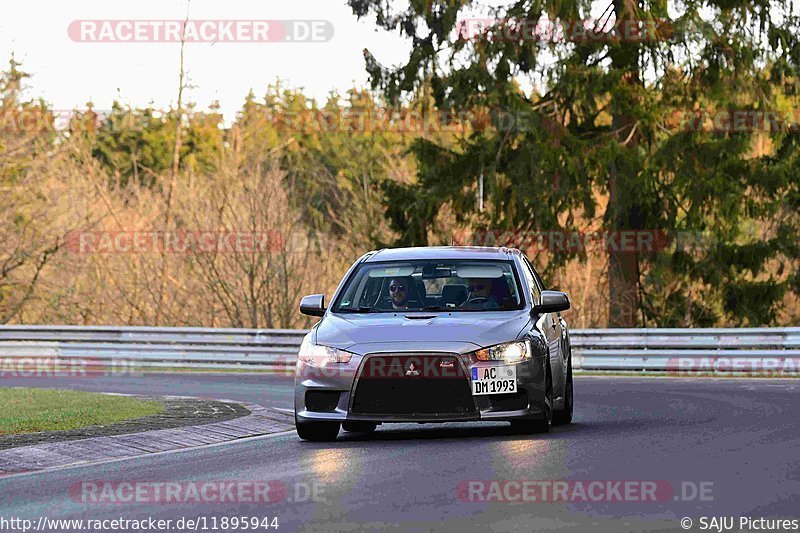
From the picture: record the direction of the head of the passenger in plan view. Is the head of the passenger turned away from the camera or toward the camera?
toward the camera

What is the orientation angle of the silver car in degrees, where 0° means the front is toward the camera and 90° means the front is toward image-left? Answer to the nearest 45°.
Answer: approximately 0°

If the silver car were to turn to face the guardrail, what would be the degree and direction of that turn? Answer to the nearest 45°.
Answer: approximately 180°
